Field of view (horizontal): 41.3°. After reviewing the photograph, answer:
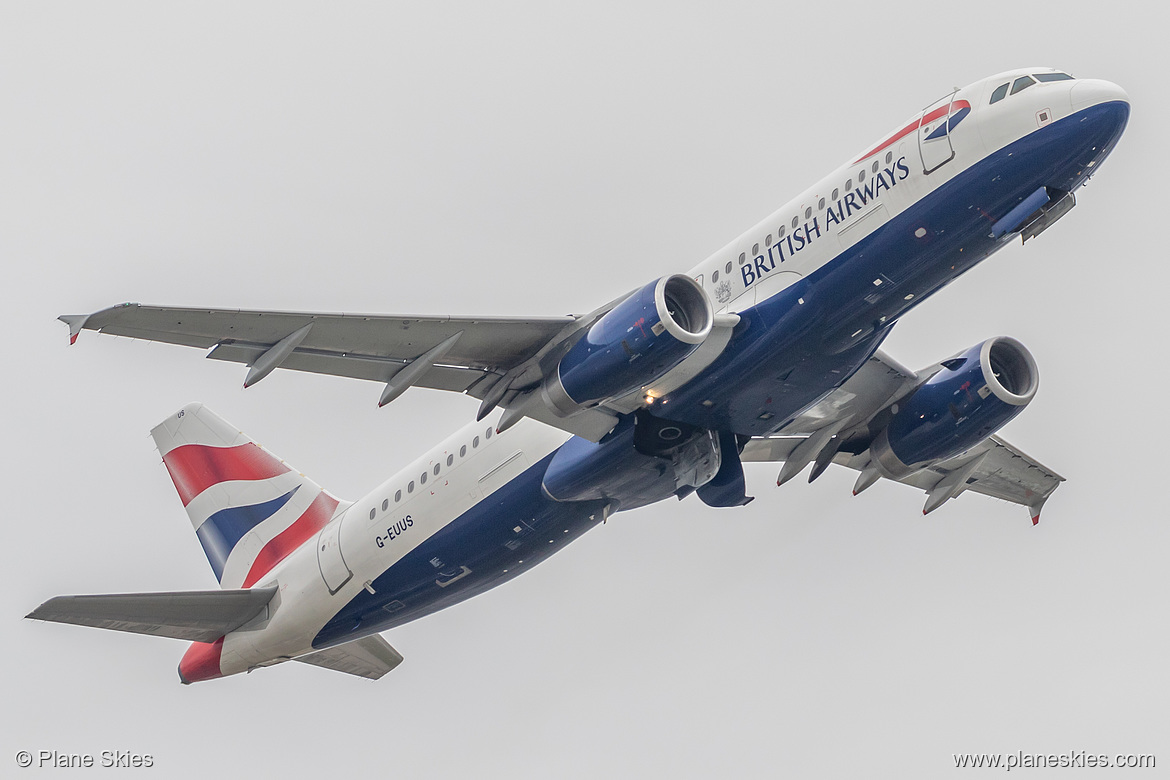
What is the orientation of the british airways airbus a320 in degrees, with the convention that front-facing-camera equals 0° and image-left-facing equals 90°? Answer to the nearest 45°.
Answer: approximately 315°
